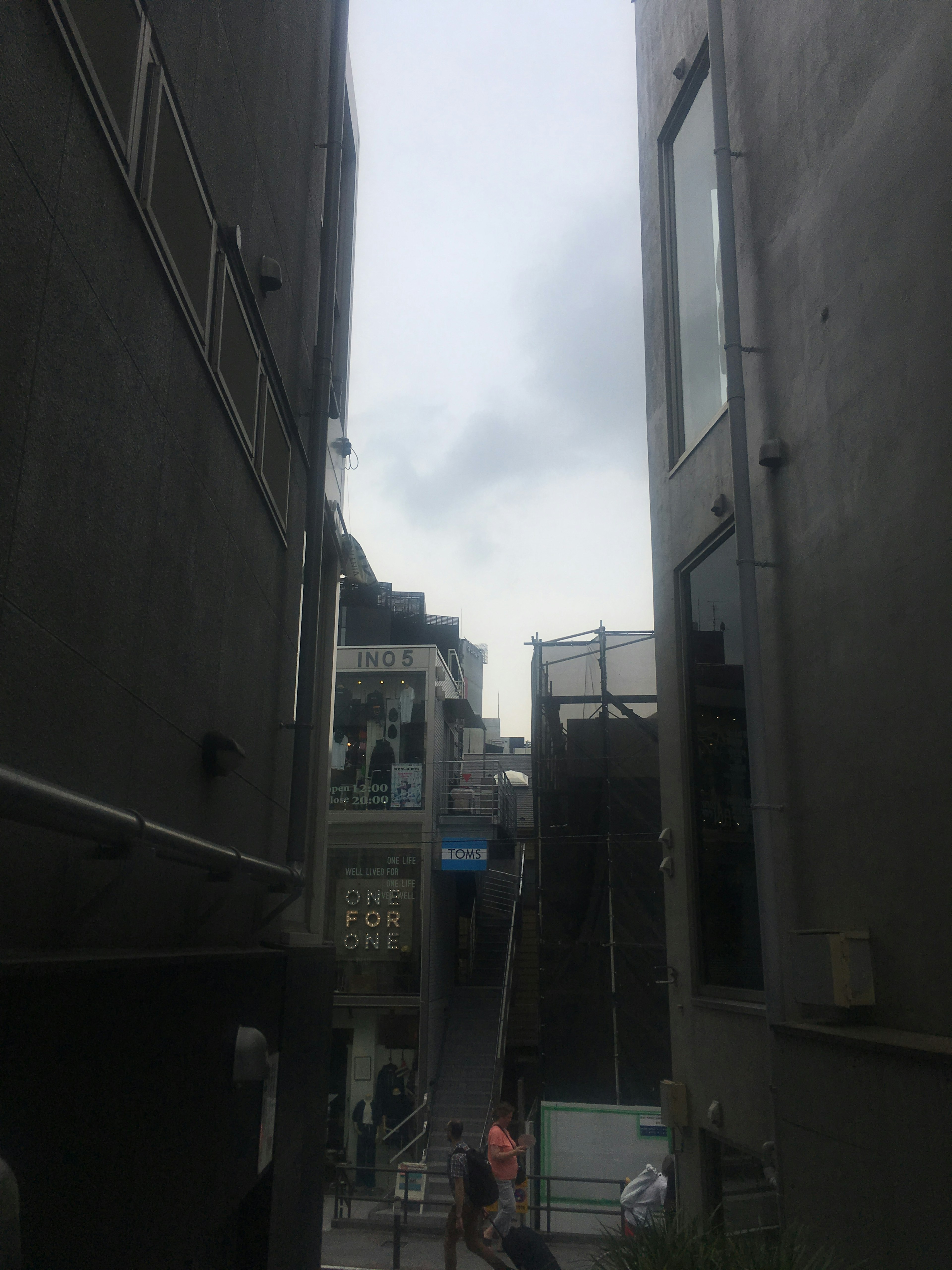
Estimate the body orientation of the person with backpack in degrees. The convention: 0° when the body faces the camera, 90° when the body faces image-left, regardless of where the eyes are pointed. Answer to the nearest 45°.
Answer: approximately 90°

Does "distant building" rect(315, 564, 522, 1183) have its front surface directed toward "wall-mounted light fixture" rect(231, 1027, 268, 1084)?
yes

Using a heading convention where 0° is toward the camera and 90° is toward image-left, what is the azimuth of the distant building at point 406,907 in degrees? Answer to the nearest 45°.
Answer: approximately 0°

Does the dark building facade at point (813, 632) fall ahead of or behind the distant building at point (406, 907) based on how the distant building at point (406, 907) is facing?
ahead

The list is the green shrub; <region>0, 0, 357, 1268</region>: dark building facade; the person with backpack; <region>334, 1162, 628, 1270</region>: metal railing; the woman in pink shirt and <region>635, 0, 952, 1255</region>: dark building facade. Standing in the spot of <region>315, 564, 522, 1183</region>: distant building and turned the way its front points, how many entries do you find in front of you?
6

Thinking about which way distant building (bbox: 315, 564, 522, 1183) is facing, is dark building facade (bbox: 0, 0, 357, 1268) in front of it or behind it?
in front

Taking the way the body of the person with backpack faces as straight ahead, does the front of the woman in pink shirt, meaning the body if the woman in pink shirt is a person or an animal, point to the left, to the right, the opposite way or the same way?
the opposite way

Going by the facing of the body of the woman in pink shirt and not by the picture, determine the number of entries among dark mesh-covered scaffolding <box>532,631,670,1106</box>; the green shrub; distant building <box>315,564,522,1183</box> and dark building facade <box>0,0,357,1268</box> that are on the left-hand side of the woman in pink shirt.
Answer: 2

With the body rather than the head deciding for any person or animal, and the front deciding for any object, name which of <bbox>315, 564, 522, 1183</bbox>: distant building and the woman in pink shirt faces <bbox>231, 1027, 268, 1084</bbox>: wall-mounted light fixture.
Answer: the distant building
